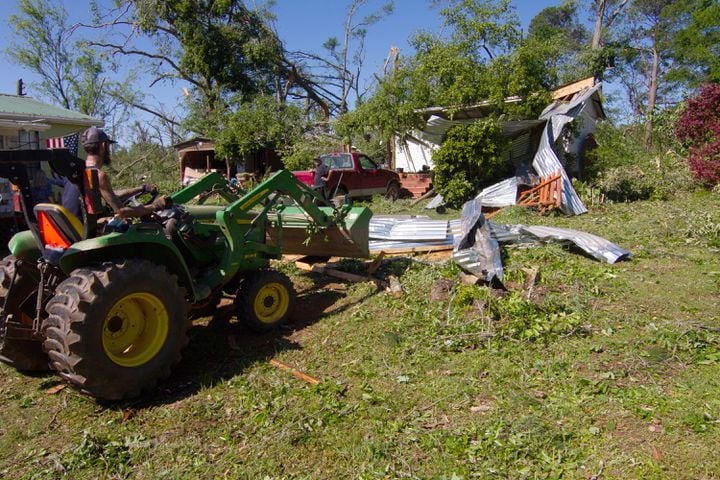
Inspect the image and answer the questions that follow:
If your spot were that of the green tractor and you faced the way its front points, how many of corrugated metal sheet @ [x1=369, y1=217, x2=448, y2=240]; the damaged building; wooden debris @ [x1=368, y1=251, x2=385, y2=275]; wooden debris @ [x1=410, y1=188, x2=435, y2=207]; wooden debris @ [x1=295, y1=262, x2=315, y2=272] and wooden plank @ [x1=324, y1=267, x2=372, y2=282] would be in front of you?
6

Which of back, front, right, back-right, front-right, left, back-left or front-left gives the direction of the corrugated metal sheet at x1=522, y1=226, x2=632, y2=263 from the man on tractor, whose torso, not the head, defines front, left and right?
front-right

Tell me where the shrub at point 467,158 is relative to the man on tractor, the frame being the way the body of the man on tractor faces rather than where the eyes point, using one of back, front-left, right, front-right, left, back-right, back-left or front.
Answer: front

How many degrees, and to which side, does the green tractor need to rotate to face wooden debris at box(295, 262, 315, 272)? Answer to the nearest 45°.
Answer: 0° — it already faces it

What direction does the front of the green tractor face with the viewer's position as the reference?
facing away from the viewer and to the right of the viewer

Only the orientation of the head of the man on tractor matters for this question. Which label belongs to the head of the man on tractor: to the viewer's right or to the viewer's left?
to the viewer's right

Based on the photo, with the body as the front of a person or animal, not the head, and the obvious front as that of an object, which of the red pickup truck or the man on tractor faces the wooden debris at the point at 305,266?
the man on tractor

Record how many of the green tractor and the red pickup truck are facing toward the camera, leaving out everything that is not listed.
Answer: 0

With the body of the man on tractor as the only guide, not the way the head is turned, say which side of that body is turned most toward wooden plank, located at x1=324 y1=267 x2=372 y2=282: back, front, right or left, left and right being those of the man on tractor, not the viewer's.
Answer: front

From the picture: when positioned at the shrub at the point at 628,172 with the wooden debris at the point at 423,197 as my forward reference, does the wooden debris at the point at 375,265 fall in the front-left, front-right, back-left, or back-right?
front-left

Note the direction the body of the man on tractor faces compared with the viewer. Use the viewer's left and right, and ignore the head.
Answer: facing away from the viewer and to the right of the viewer

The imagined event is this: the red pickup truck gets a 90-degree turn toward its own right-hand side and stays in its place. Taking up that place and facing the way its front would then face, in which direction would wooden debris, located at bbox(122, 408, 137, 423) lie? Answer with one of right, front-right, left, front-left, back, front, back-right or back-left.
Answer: front

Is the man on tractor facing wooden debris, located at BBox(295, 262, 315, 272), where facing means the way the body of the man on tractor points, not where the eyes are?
yes

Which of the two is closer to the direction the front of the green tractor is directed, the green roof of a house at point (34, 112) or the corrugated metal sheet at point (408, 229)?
the corrugated metal sheet

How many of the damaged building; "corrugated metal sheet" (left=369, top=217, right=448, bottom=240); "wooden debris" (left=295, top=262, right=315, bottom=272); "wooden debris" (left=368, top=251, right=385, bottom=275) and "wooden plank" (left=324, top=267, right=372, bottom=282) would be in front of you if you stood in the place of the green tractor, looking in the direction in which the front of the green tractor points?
5

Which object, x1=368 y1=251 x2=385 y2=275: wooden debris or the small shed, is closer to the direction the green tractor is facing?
the wooden debris

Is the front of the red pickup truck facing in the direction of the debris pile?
no

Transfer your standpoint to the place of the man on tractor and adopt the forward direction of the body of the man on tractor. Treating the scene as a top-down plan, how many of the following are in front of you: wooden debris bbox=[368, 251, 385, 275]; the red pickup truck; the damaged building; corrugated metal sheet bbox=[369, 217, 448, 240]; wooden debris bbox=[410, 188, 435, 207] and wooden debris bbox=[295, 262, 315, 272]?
6
